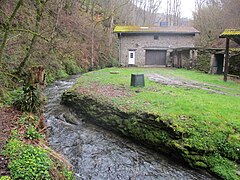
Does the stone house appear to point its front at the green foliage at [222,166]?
yes

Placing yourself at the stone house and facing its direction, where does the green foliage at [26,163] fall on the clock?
The green foliage is roughly at 12 o'clock from the stone house.

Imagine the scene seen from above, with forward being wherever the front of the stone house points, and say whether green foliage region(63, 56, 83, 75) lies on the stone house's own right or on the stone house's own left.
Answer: on the stone house's own right

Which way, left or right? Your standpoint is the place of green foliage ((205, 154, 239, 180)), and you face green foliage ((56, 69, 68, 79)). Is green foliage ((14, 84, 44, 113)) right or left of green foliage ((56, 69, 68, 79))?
left

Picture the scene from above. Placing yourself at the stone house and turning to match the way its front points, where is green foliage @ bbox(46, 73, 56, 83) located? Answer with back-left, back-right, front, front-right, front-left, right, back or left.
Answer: front-right

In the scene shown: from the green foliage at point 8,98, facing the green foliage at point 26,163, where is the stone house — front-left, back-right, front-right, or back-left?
back-left

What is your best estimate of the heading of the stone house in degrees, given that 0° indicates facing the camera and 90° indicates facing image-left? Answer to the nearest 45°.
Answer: approximately 0°

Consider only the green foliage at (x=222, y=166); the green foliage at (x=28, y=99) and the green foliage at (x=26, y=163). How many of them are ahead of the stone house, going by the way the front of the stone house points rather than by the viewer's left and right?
3

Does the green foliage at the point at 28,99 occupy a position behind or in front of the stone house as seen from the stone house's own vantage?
in front

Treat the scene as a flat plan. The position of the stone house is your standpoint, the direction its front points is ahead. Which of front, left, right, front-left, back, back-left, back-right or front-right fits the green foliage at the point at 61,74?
front-right
